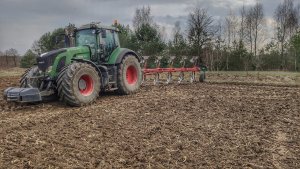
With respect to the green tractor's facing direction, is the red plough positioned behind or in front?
behind

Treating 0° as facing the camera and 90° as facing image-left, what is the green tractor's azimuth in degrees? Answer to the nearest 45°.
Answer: approximately 45°
